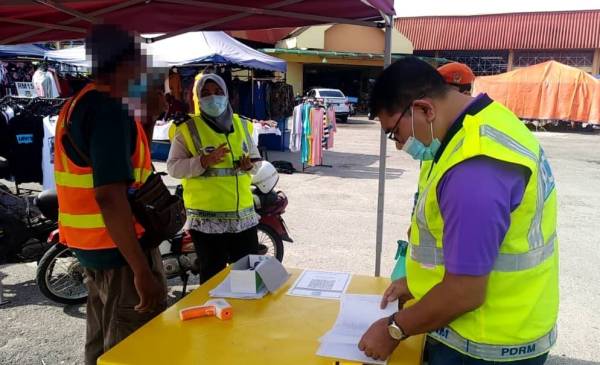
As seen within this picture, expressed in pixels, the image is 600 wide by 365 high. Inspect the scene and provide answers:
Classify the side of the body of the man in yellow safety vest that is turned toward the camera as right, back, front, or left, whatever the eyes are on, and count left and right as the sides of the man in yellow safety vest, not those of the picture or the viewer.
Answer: left

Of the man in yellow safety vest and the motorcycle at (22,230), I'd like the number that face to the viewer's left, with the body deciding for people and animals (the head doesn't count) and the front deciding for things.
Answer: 2

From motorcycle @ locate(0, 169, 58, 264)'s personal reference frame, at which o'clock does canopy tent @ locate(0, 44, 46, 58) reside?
The canopy tent is roughly at 3 o'clock from the motorcycle.

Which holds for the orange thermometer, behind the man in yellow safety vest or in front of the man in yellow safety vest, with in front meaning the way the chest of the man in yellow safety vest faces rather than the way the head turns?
in front

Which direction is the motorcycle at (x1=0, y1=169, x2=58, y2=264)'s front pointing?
to the viewer's left

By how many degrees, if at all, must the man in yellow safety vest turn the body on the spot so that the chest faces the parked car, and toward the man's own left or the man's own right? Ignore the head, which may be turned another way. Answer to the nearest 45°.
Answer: approximately 90° to the man's own right

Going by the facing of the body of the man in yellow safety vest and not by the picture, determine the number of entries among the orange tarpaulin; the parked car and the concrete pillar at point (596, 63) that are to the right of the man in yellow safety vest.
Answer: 3

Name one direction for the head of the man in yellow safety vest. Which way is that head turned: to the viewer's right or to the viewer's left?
to the viewer's left
